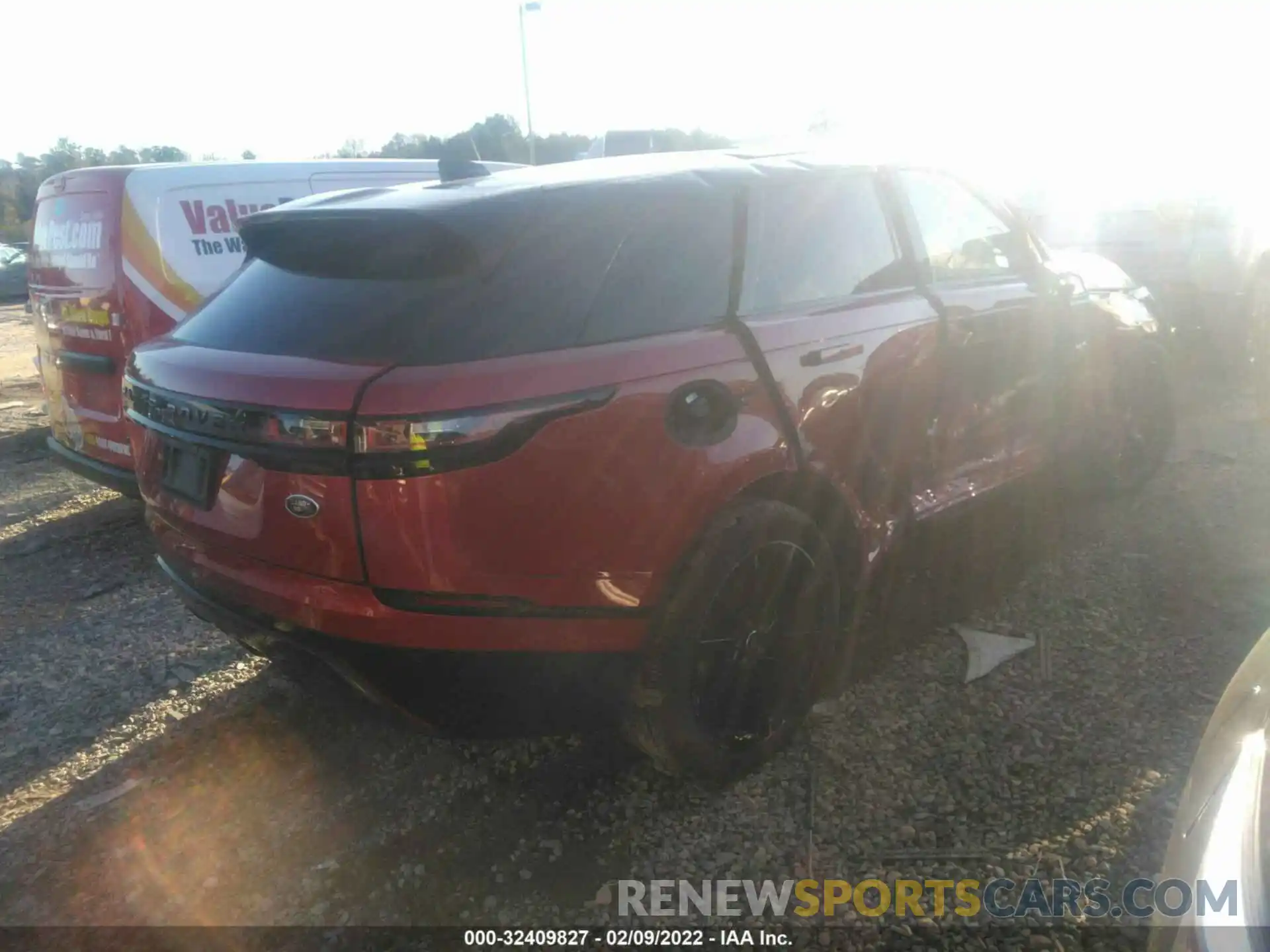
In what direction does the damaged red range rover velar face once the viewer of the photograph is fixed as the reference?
facing away from the viewer and to the right of the viewer

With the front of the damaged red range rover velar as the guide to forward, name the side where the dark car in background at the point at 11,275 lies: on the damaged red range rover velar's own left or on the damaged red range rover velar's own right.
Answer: on the damaged red range rover velar's own left
